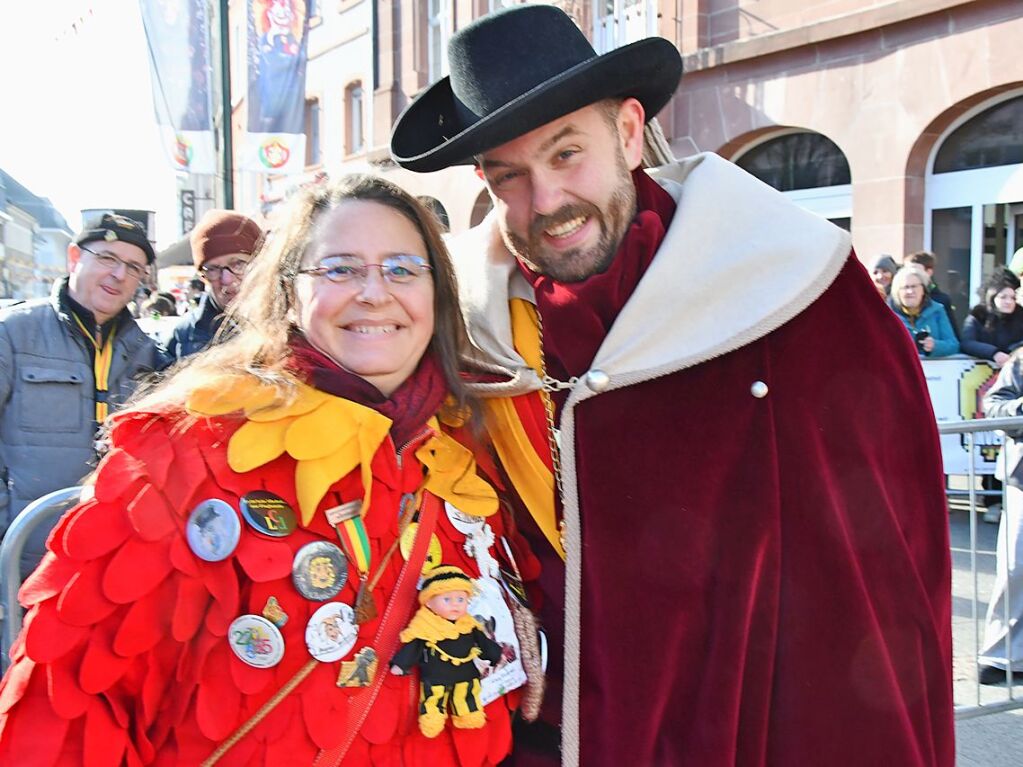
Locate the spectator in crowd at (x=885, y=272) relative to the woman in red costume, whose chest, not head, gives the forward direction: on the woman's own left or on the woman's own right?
on the woman's own left

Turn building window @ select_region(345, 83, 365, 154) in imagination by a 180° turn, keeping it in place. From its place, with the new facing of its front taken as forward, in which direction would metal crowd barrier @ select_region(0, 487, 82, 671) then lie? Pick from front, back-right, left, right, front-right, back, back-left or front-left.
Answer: back-right

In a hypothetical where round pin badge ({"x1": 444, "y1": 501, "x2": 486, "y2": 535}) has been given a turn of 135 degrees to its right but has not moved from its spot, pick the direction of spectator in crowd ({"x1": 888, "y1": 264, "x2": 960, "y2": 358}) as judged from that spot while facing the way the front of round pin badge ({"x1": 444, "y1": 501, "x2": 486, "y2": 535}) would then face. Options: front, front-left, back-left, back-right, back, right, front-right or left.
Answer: right

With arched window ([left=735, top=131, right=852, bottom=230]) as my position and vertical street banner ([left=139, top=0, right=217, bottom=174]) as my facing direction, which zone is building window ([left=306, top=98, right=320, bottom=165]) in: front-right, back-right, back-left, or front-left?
front-right

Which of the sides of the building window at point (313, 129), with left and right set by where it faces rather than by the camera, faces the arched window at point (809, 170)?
left

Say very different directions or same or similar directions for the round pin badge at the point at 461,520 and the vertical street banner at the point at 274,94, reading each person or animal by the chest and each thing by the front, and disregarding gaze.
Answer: same or similar directions

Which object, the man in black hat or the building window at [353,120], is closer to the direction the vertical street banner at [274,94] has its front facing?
the man in black hat

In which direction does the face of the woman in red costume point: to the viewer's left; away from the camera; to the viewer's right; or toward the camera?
toward the camera

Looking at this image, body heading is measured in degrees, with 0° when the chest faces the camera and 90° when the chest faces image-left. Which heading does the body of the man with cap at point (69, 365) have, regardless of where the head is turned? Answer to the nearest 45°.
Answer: approximately 315°

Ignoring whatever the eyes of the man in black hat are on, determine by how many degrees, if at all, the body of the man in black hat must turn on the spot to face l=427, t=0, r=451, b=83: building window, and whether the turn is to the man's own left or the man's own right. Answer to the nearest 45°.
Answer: approximately 135° to the man's own right

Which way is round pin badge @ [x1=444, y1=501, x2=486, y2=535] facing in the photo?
toward the camera

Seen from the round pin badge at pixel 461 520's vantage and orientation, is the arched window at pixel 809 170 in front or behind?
behind

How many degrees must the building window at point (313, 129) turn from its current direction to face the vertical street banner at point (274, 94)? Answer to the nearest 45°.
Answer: approximately 45° to its left

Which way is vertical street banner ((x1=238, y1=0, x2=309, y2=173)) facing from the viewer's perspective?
toward the camera

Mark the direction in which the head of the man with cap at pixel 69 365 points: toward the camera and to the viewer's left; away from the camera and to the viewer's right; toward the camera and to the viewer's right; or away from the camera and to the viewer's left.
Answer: toward the camera and to the viewer's right

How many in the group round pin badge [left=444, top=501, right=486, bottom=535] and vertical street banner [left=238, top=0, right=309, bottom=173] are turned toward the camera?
2

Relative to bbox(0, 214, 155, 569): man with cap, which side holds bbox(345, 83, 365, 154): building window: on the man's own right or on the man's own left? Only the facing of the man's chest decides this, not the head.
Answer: on the man's own left
